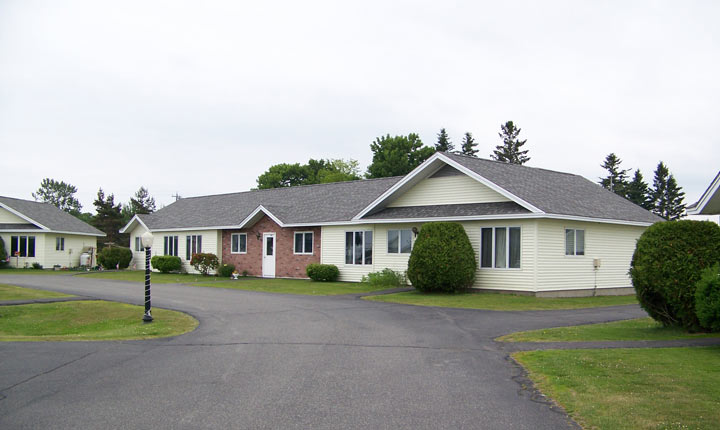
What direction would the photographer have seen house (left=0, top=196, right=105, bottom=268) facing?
facing the viewer and to the left of the viewer

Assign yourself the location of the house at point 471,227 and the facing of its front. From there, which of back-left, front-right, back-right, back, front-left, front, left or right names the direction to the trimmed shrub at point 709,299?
front-left

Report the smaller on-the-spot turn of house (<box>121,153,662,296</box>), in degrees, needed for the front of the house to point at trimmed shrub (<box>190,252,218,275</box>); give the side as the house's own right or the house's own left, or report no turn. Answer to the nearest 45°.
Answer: approximately 90° to the house's own right

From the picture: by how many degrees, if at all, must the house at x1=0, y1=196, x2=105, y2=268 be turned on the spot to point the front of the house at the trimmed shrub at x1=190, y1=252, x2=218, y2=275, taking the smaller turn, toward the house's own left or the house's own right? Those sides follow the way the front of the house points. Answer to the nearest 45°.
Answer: approximately 90° to the house's own left

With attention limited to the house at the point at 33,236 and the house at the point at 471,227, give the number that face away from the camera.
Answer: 0

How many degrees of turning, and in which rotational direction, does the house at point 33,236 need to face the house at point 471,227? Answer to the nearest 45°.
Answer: approximately 90° to its left

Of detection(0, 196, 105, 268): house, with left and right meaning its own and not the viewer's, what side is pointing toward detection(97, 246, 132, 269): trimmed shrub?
left

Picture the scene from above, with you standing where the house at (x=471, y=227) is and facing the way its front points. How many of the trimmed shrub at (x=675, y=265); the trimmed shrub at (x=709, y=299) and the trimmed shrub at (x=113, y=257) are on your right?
1

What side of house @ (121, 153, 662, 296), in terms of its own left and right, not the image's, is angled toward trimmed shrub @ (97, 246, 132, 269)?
right
